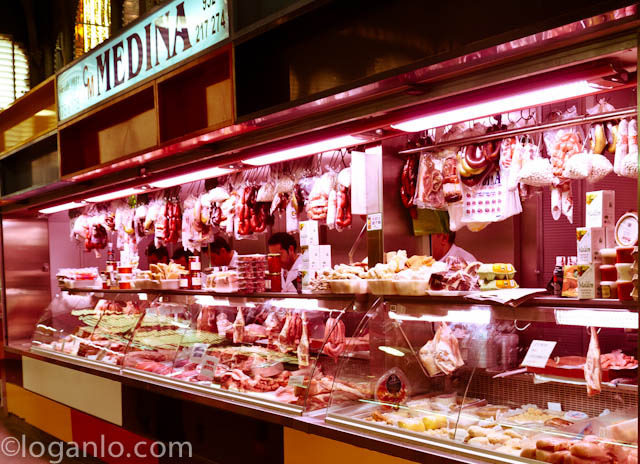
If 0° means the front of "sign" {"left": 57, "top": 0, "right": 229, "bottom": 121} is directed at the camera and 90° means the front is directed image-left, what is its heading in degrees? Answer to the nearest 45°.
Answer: approximately 45°

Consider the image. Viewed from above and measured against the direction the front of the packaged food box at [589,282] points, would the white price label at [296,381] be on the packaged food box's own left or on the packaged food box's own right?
on the packaged food box's own right

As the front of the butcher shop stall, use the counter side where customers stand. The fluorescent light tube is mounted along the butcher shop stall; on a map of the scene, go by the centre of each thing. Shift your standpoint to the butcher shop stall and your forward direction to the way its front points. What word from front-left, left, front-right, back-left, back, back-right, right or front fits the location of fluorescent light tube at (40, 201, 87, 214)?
right

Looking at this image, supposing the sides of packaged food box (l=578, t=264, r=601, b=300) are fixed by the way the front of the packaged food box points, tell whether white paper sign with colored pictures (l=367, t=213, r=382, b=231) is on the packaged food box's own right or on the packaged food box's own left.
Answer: on the packaged food box's own right

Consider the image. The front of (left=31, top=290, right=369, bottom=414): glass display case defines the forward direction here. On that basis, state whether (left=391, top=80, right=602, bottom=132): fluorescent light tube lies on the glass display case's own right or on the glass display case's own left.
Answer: on the glass display case's own left
